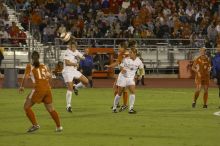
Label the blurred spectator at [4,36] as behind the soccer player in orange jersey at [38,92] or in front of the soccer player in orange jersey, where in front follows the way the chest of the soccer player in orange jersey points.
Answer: in front

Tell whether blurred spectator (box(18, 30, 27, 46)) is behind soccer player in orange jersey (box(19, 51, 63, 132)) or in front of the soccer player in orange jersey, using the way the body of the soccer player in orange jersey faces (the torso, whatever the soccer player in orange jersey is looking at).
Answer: in front
